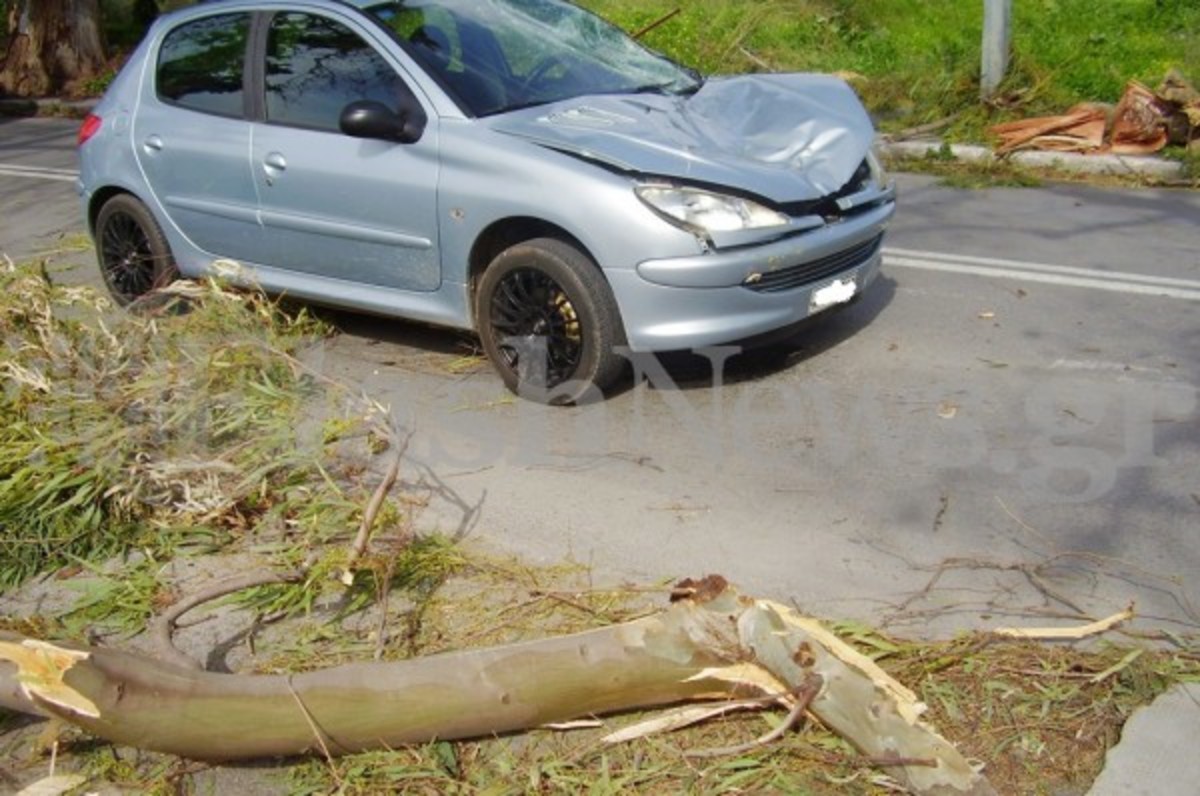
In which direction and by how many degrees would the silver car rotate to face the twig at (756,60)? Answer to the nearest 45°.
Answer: approximately 135° to its left

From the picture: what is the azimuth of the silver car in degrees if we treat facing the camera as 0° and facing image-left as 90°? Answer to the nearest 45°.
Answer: approximately 315°

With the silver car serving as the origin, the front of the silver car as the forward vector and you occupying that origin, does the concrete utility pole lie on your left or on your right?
on your left

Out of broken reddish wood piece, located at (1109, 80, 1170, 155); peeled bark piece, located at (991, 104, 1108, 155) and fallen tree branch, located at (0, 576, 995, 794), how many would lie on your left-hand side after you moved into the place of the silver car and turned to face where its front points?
2

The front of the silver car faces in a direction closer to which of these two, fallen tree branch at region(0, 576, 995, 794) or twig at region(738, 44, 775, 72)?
the fallen tree branch

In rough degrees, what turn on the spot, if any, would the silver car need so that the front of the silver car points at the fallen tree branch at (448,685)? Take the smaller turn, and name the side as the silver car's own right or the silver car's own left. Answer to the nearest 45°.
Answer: approximately 45° to the silver car's own right

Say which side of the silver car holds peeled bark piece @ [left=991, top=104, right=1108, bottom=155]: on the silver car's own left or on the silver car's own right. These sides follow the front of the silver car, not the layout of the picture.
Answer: on the silver car's own left

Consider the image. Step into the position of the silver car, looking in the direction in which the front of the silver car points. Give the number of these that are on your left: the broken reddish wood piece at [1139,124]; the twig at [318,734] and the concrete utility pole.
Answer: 2

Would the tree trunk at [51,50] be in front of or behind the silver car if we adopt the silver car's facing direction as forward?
behind

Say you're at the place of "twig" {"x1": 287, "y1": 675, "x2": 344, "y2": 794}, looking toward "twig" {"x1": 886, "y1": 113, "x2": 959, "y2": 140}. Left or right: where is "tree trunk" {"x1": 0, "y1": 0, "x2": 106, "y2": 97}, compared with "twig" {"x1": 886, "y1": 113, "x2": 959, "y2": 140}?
left

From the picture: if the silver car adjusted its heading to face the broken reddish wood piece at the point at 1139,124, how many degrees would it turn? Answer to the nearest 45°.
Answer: approximately 90° to its left

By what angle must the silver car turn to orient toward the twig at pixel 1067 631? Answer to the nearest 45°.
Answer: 0° — it already faces it

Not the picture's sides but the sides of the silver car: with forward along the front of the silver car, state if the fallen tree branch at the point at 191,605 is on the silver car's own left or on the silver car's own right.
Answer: on the silver car's own right
